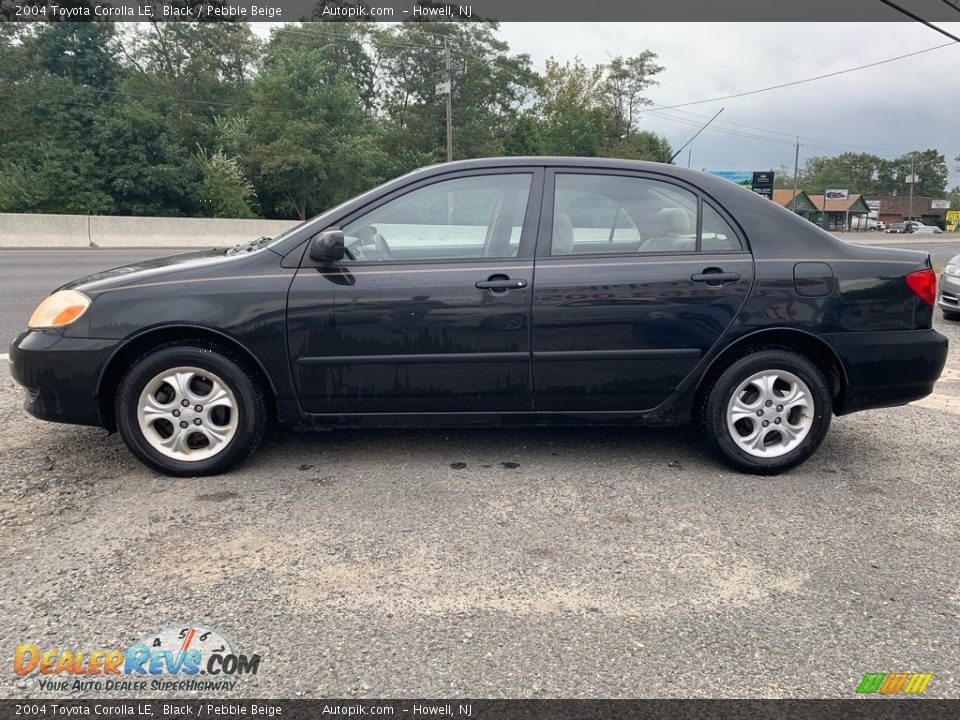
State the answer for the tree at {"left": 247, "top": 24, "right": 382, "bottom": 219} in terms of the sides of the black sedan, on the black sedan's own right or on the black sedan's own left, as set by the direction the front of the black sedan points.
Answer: on the black sedan's own right

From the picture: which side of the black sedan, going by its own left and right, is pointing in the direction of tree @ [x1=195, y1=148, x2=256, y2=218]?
right

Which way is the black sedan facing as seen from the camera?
to the viewer's left

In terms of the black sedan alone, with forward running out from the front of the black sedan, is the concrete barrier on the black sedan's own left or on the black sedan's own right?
on the black sedan's own right
